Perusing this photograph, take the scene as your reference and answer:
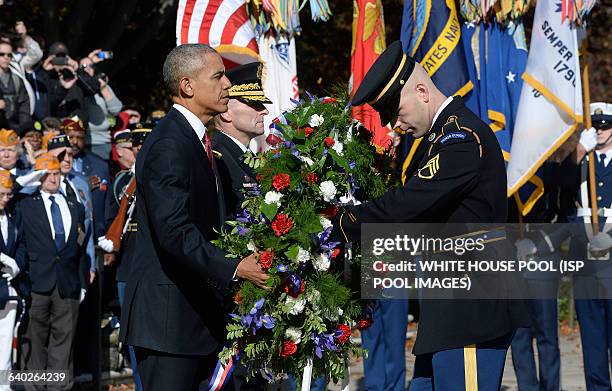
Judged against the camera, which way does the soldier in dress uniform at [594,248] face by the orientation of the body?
toward the camera

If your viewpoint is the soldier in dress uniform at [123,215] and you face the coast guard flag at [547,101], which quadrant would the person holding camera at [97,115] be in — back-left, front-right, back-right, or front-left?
back-left

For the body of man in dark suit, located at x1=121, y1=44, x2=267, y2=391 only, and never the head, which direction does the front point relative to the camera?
to the viewer's right

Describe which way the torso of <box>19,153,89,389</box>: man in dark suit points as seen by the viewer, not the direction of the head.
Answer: toward the camera

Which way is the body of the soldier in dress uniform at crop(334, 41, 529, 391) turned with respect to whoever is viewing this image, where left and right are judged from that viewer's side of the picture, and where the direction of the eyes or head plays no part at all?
facing to the left of the viewer

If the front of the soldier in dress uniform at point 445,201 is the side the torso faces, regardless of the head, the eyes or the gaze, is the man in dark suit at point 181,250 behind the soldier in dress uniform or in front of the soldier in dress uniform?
in front

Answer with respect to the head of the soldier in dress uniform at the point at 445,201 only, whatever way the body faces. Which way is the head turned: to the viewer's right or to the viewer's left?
to the viewer's left

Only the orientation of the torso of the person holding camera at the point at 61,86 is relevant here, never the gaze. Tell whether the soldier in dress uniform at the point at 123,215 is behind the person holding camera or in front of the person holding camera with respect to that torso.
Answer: in front

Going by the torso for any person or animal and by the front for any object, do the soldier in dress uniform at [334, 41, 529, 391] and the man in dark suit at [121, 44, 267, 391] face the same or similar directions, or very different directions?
very different directions

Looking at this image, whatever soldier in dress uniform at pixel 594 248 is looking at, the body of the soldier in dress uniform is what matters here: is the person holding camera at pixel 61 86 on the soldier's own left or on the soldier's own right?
on the soldier's own right

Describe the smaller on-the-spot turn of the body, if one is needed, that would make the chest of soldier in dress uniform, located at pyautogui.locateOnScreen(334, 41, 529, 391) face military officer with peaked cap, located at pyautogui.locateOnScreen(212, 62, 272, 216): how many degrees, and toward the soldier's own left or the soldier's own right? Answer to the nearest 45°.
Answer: approximately 45° to the soldier's own right

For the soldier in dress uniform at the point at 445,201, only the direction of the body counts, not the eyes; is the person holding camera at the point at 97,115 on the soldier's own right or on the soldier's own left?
on the soldier's own right
